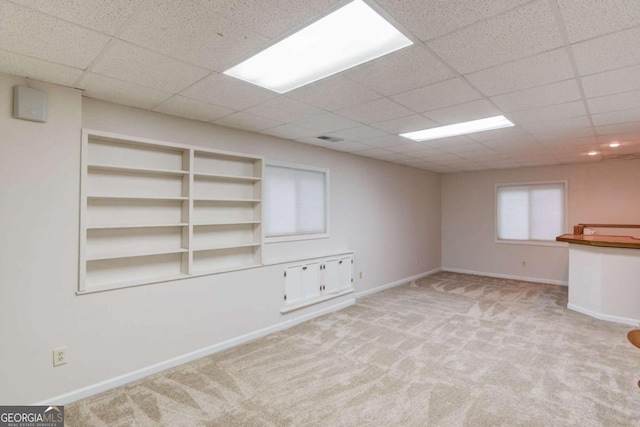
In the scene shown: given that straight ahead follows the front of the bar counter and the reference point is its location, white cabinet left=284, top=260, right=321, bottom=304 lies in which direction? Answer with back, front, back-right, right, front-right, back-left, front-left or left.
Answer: front

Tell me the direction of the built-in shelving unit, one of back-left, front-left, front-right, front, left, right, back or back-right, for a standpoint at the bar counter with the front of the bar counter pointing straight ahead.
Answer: front

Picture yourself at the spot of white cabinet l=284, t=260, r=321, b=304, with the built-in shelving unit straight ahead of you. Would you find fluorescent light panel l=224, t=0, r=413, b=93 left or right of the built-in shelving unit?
left

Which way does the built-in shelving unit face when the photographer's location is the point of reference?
facing the viewer and to the right of the viewer

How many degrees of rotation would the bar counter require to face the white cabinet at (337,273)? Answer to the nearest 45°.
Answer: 0° — it already faces it

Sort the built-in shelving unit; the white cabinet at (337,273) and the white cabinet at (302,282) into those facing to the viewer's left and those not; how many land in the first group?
0

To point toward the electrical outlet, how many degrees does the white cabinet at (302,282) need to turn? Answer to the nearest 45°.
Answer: approximately 90° to its right

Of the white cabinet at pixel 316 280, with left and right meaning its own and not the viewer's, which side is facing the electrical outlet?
right

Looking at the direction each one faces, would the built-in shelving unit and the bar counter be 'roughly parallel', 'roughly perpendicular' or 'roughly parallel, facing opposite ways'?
roughly parallel, facing opposite ways

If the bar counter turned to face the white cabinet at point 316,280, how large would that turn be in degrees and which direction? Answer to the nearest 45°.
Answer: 0° — it already faces it

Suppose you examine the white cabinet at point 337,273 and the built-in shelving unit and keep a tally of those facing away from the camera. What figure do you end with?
0

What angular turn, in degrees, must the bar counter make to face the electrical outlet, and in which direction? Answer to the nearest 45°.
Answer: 0° — it already faces it

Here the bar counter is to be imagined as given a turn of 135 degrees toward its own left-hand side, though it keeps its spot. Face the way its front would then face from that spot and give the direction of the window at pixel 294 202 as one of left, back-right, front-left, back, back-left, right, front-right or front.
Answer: back-right

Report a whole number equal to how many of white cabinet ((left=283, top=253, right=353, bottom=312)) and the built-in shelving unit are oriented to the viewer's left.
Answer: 0

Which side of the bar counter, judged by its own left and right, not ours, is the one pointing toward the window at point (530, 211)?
right

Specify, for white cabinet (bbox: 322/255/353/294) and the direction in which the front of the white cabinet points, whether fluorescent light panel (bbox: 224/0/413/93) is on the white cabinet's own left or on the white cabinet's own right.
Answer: on the white cabinet's own right

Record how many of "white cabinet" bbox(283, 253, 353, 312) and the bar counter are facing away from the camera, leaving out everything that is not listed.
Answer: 0

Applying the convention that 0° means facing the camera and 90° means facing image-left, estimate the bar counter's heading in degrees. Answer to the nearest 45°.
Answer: approximately 45°

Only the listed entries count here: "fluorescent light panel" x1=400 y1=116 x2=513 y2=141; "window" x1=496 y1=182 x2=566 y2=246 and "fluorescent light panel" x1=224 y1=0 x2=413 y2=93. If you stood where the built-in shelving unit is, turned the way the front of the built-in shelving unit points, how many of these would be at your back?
0
